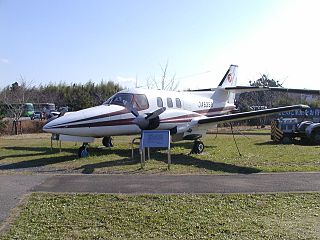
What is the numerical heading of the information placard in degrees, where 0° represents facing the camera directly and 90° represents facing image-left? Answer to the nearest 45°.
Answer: approximately 0°

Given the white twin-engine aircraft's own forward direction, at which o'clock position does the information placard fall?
The information placard is roughly at 10 o'clock from the white twin-engine aircraft.

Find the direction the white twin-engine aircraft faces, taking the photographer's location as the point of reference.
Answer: facing the viewer and to the left of the viewer

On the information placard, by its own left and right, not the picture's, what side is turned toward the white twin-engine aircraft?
back

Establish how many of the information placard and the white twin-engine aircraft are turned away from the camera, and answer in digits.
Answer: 0
